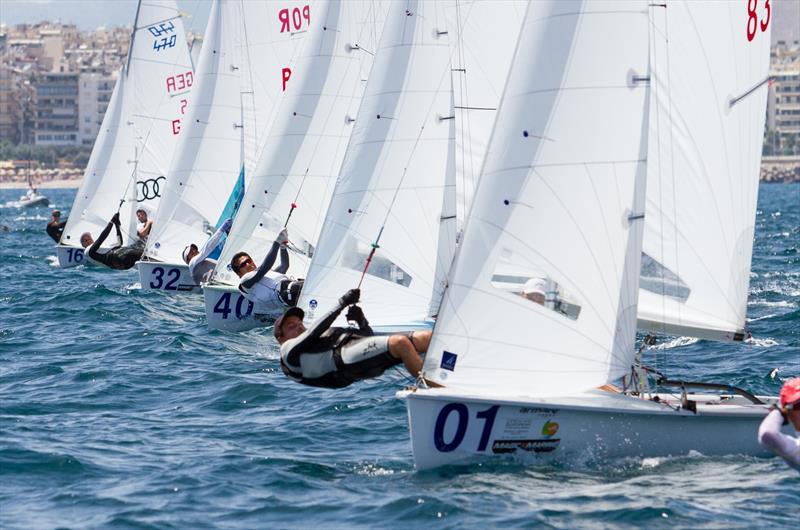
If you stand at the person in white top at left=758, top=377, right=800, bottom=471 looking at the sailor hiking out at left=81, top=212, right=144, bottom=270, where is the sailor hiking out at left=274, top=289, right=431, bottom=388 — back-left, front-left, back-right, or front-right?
front-left

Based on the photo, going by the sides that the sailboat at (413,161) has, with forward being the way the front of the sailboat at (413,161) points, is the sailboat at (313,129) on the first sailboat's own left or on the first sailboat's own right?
on the first sailboat's own right

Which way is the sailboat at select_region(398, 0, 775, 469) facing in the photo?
to the viewer's left

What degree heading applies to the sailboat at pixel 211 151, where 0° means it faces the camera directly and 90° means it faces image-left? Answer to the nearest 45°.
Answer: approximately 45°
